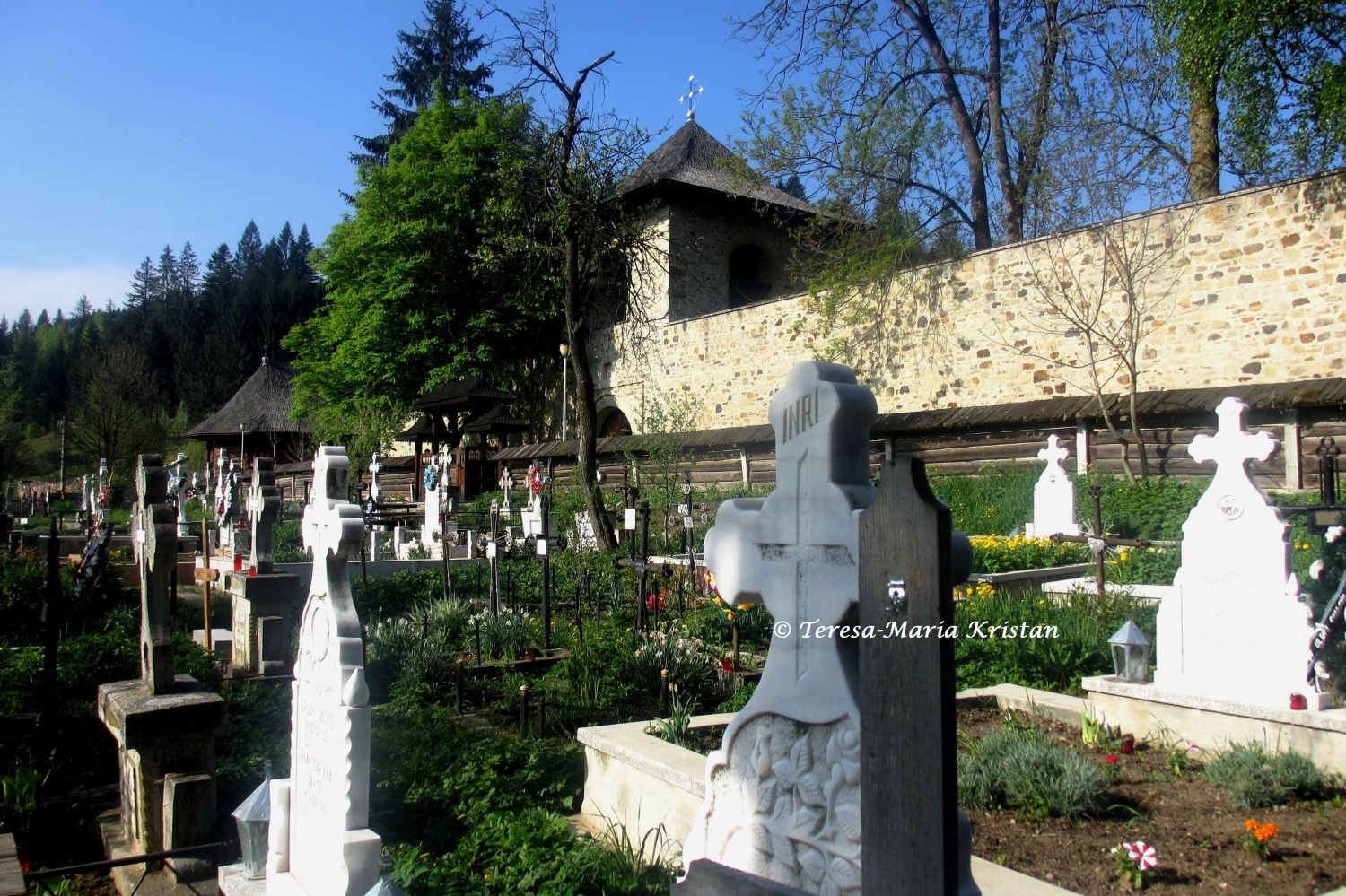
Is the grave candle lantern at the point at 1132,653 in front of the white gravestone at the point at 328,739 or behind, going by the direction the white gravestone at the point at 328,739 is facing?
behind

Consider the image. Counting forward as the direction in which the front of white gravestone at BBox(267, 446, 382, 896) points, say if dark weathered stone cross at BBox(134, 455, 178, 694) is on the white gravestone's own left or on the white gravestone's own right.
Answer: on the white gravestone's own right

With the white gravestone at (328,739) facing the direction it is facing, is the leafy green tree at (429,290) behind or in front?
behind

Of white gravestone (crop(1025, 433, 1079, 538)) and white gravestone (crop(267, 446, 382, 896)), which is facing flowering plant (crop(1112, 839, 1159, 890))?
white gravestone (crop(1025, 433, 1079, 538))

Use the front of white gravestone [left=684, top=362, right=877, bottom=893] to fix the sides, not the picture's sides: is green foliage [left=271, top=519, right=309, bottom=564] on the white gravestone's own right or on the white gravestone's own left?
on the white gravestone's own right

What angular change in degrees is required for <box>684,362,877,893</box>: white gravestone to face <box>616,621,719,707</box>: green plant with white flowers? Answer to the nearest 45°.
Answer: approximately 135° to its right

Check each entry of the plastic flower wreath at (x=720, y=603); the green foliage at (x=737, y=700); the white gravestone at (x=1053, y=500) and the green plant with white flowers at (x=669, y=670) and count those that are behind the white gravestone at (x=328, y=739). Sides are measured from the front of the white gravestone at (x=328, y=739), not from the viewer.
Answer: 4

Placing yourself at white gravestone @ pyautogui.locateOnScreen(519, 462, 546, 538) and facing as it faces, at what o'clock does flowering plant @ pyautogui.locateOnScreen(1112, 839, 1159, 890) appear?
The flowering plant is roughly at 10 o'clock from the white gravestone.

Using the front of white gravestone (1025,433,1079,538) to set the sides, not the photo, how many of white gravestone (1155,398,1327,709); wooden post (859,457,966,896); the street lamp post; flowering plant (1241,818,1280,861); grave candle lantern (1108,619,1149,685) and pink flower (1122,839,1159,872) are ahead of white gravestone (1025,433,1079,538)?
5

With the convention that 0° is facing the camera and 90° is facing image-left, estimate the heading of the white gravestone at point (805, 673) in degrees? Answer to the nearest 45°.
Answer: approximately 45°
